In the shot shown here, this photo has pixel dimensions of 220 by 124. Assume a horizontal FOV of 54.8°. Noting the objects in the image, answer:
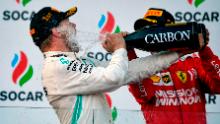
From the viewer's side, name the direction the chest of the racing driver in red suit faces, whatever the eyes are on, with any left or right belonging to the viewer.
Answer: facing the viewer
